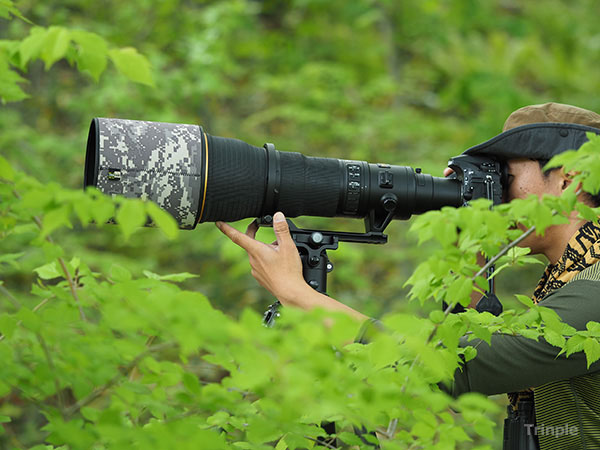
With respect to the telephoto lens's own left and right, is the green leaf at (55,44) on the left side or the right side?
on its left

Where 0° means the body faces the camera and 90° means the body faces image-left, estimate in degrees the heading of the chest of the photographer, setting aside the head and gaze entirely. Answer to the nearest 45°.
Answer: approximately 90°

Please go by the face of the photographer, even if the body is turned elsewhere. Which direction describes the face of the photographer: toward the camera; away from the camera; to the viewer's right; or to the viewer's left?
to the viewer's left

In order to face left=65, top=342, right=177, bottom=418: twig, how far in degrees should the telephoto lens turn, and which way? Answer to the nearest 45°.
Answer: approximately 90° to its left

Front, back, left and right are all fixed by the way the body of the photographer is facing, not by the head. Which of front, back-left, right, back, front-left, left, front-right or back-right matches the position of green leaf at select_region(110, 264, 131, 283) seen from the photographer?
front-left

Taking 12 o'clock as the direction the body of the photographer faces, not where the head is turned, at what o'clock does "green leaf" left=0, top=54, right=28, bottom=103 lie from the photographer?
The green leaf is roughly at 11 o'clock from the photographer.

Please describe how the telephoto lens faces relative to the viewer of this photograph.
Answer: facing to the left of the viewer
